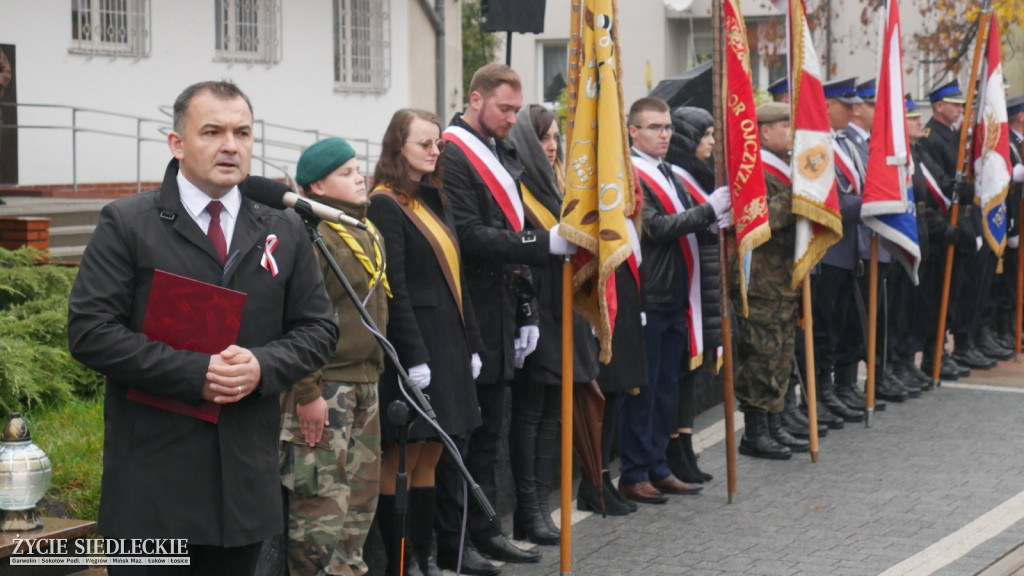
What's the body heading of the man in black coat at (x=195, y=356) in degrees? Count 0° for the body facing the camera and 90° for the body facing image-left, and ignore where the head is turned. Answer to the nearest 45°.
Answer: approximately 315°

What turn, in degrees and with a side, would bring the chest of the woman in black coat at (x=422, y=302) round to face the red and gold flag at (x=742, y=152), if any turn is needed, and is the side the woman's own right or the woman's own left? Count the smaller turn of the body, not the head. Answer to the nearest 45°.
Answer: approximately 90° to the woman's own left

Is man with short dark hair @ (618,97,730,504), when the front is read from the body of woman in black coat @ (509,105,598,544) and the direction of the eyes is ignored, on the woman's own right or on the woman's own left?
on the woman's own left

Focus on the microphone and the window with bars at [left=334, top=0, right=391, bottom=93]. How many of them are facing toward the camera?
1

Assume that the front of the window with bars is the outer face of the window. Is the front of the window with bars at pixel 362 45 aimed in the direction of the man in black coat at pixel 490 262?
yes

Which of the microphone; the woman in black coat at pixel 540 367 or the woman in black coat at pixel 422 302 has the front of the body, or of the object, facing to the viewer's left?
the microphone

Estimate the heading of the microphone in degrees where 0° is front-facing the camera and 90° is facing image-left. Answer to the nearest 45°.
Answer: approximately 90°
